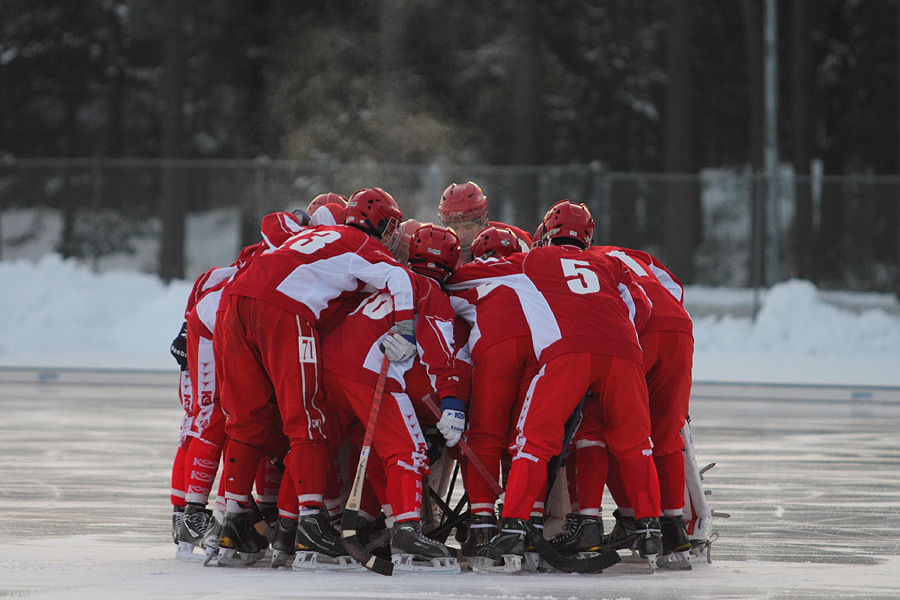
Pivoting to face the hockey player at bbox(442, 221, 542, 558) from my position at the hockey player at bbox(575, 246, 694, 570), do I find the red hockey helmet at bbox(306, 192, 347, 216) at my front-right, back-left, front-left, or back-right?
front-right

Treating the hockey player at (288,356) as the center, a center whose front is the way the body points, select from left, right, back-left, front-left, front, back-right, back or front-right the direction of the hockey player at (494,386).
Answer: front-right

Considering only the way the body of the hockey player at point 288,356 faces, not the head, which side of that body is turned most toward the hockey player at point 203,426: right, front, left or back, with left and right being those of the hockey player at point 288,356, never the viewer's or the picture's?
left

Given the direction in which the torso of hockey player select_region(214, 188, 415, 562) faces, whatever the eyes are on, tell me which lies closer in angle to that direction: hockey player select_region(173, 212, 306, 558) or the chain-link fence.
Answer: the chain-link fence

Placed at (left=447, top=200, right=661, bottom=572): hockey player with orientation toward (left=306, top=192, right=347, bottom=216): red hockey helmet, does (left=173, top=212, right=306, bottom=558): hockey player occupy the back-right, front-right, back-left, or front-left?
front-left

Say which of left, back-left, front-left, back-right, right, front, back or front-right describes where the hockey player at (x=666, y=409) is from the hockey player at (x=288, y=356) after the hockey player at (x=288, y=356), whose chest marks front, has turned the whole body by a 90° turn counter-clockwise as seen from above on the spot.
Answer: back-right

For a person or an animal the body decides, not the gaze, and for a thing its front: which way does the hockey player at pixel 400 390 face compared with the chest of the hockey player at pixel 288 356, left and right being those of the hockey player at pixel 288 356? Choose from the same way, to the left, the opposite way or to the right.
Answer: the same way

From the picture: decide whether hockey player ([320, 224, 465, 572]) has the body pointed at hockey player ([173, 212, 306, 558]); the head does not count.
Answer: no

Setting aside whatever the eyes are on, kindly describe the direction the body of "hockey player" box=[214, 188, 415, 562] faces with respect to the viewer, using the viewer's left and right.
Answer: facing away from the viewer and to the right of the viewer

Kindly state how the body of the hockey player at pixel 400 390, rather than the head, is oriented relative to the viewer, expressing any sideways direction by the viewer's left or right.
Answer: facing away from the viewer and to the right of the viewer

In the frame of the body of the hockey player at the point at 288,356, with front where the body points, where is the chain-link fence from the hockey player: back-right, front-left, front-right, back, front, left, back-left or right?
front-left

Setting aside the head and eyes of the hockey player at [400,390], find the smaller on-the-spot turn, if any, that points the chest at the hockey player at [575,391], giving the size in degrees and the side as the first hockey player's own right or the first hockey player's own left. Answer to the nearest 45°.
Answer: approximately 45° to the first hockey player's own right

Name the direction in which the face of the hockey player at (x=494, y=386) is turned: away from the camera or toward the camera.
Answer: away from the camera
